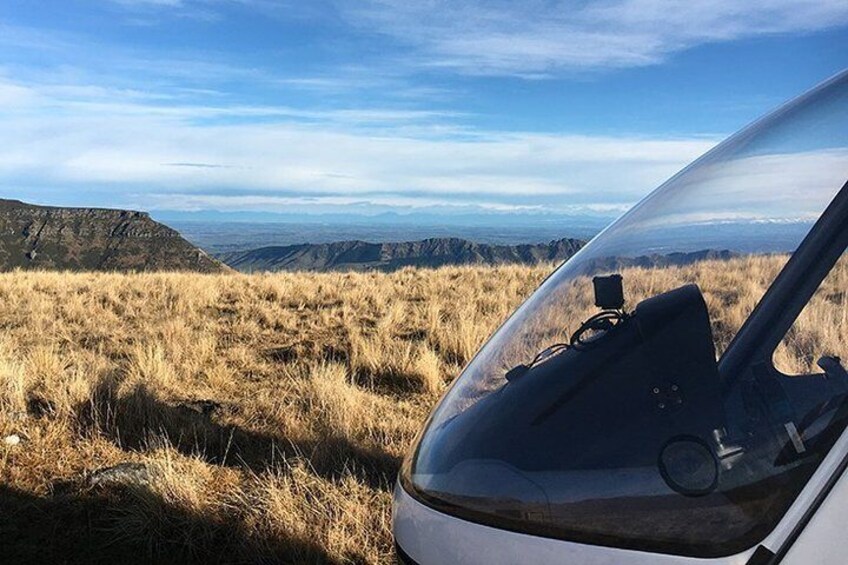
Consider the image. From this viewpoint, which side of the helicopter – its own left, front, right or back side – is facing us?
left
